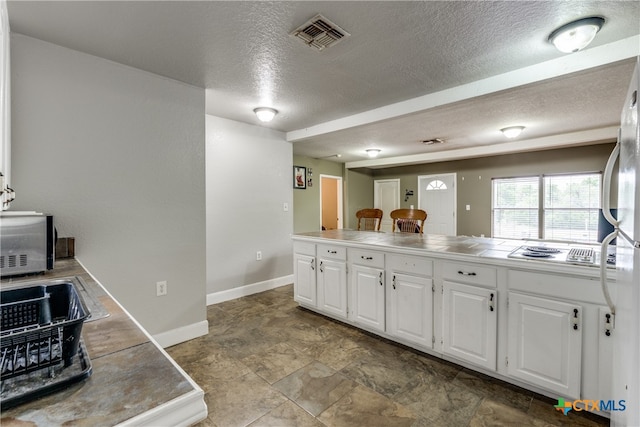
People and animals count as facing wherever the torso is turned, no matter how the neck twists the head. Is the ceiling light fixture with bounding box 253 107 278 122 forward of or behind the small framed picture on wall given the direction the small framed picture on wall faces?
forward

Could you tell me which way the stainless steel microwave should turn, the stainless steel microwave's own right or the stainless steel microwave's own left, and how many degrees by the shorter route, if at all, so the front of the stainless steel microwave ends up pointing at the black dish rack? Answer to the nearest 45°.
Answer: approximately 90° to the stainless steel microwave's own right

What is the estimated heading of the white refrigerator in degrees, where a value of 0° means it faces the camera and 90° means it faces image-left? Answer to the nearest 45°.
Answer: approximately 90°

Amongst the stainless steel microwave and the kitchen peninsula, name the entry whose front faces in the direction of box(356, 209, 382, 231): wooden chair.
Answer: the stainless steel microwave

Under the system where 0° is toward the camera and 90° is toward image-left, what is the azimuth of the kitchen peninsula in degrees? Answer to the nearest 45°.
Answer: approximately 45°

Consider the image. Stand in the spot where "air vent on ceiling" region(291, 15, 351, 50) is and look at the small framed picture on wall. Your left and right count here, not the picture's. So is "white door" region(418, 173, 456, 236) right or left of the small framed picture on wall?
right

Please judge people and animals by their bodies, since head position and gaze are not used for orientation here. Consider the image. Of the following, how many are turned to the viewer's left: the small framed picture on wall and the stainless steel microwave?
0

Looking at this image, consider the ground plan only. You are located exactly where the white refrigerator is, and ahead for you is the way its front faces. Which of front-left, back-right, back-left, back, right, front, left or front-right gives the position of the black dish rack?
front-left

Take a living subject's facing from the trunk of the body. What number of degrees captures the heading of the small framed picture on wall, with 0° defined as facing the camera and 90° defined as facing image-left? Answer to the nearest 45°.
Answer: approximately 0°

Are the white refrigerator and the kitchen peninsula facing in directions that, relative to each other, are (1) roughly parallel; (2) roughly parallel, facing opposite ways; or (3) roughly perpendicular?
roughly perpendicular

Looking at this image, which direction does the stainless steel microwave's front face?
to the viewer's right

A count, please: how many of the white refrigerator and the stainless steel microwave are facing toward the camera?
0

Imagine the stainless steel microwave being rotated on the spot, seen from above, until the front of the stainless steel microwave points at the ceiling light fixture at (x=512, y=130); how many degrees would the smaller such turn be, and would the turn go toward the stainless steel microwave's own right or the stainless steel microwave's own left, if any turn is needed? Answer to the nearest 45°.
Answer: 0° — it already faces it

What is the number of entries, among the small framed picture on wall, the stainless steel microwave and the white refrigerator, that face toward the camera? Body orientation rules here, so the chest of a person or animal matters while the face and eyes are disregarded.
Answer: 1

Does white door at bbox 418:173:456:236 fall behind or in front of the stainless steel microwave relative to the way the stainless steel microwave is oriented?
in front
